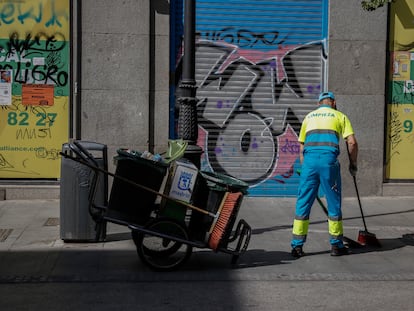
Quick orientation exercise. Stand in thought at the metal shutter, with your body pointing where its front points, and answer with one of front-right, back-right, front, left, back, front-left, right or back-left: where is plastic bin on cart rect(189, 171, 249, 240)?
front

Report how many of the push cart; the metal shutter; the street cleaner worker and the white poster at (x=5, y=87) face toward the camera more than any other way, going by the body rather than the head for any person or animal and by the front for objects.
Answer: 2

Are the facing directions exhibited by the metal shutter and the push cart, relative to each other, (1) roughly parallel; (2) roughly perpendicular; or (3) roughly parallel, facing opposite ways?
roughly perpendicular

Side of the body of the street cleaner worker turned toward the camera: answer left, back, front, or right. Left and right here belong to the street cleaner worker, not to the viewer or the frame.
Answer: back

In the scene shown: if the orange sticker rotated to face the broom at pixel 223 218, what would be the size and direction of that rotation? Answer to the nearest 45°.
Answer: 0° — it already faces it

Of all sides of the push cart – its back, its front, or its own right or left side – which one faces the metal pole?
left

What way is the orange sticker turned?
toward the camera

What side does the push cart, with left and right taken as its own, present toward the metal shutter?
left

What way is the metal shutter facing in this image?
toward the camera

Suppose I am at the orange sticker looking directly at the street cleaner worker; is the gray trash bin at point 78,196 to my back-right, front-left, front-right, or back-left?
front-right

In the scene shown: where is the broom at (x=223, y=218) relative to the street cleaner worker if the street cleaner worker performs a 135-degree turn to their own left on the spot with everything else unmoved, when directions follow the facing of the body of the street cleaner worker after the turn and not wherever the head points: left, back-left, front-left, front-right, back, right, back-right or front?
front

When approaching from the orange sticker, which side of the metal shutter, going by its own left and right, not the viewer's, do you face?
right

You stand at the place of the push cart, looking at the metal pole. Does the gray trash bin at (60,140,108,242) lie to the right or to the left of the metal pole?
left

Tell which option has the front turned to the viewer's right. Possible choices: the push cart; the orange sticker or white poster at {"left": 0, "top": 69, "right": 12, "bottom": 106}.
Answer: the push cart

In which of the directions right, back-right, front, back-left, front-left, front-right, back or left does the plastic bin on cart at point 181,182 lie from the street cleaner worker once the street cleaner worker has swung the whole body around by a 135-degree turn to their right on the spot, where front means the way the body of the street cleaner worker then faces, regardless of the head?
right

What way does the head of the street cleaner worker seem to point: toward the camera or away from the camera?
away from the camera

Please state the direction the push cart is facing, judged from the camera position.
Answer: facing to the right of the viewer

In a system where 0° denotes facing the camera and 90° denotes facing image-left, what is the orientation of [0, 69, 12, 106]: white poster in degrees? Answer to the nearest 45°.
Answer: approximately 0°
